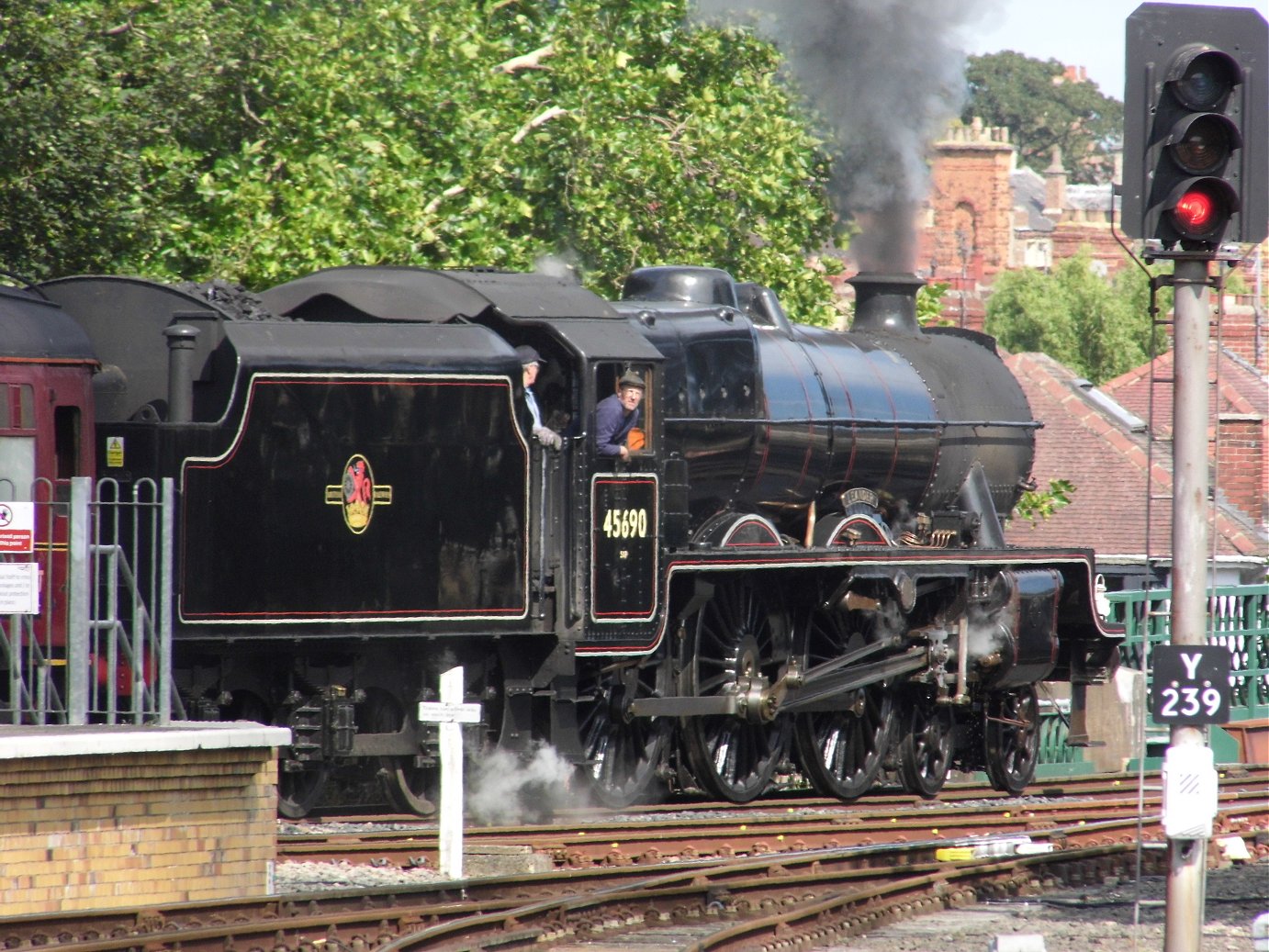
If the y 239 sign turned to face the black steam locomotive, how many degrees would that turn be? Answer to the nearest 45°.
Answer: approximately 135° to its right

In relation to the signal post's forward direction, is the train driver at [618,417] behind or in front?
behind

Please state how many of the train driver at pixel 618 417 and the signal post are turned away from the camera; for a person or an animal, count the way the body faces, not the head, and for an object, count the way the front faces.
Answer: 0

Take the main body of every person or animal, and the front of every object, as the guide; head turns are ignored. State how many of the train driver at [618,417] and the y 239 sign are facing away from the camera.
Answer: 0

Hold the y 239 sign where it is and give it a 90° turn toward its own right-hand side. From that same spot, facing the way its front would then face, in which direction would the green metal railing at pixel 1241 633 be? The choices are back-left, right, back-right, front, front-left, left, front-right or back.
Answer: right

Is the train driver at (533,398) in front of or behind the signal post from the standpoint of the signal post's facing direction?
behind

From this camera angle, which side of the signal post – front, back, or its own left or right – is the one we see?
front

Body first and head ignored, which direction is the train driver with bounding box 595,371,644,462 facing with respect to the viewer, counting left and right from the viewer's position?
facing the viewer and to the right of the viewer

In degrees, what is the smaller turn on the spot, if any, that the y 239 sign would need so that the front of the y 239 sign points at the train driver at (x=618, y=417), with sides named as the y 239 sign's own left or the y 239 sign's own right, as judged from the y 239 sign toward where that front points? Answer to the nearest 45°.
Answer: approximately 135° to the y 239 sign's own right
